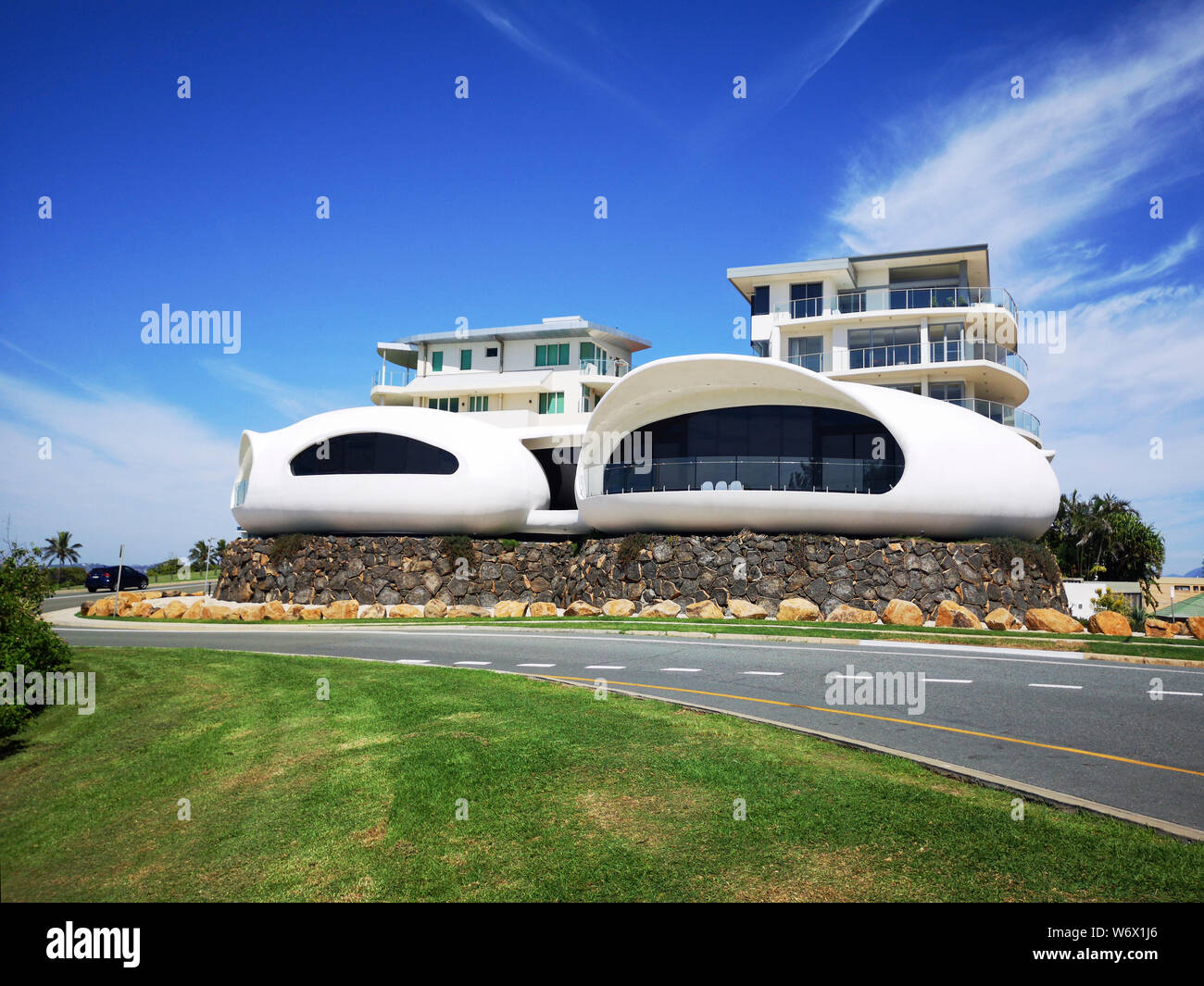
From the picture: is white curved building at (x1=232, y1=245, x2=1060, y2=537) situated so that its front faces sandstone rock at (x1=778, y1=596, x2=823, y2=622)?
yes

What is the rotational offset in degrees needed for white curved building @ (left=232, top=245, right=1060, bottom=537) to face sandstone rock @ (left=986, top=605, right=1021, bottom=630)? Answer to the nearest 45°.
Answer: approximately 45° to its left

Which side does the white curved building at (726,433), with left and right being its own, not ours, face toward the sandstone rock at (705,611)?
front

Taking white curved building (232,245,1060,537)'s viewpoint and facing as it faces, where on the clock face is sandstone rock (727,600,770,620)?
The sandstone rock is roughly at 12 o'clock from the white curved building.

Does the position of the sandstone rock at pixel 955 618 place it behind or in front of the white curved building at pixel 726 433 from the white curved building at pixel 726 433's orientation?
in front

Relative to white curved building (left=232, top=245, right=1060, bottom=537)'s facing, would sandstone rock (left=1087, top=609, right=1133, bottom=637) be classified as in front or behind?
in front

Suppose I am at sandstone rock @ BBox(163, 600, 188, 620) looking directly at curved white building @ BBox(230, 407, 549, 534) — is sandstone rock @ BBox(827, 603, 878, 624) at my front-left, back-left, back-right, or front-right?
front-right

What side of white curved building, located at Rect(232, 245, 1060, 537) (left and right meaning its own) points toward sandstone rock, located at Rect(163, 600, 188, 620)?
right

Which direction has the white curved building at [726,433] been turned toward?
toward the camera

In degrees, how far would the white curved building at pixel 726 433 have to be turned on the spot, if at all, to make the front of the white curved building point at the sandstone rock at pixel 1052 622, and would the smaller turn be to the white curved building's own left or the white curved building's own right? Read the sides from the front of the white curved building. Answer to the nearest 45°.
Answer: approximately 45° to the white curved building's own left
